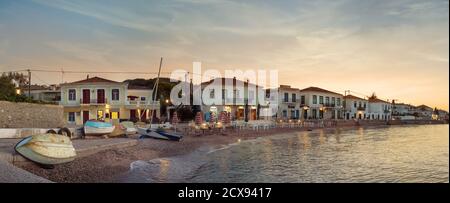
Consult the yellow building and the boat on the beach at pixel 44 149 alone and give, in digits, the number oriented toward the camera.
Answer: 1

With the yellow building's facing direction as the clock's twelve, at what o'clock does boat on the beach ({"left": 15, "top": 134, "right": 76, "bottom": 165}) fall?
The boat on the beach is roughly at 12 o'clock from the yellow building.

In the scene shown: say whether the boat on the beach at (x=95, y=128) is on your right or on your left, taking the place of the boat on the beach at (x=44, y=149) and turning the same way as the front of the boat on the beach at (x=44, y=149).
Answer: on your right

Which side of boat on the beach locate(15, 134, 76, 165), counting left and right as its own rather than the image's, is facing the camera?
left

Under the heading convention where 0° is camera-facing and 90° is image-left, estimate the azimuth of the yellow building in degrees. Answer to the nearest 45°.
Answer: approximately 0°
